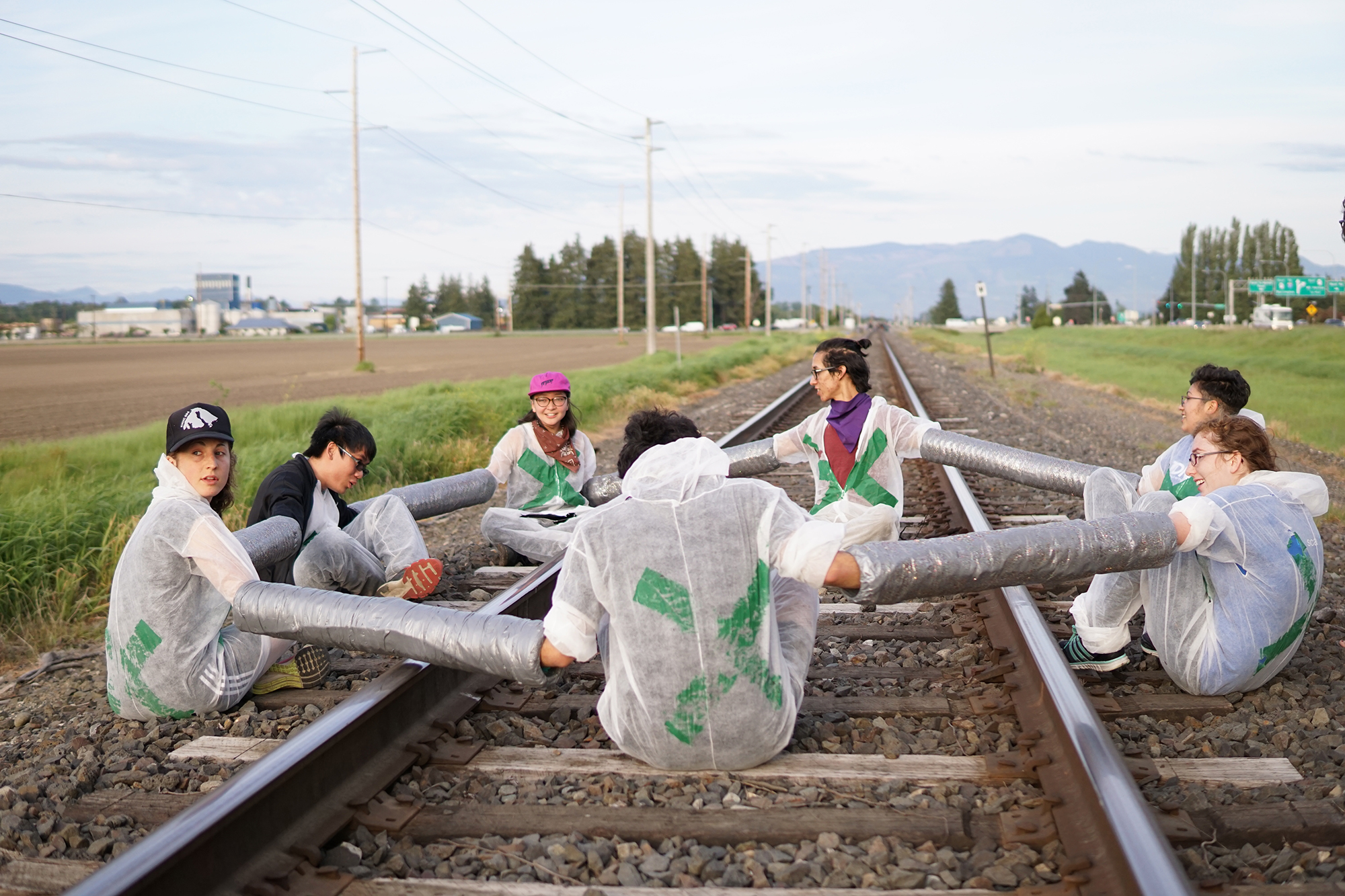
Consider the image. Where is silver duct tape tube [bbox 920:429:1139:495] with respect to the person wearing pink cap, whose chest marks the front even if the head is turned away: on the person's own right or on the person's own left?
on the person's own left

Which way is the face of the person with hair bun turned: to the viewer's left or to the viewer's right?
to the viewer's left

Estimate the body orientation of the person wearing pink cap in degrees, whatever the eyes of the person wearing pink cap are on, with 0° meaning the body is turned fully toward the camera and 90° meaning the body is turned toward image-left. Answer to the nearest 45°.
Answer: approximately 0°
